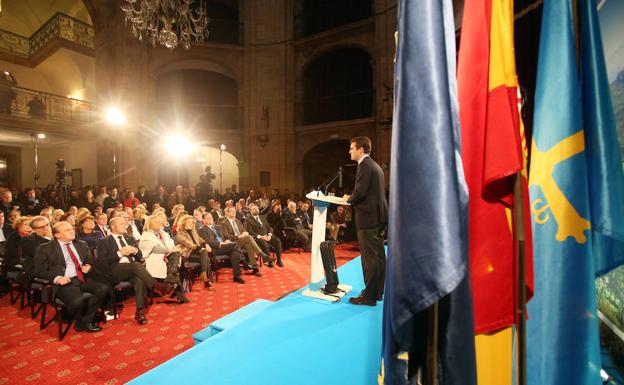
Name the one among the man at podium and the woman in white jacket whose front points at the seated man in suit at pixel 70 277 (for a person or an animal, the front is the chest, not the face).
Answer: the man at podium

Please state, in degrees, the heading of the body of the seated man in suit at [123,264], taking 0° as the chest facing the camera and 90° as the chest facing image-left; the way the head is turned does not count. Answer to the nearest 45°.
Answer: approximately 315°

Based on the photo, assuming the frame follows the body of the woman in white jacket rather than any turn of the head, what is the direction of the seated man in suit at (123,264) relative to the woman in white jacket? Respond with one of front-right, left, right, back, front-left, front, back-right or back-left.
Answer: right

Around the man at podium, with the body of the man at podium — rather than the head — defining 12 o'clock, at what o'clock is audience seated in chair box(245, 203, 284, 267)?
The audience seated in chair is roughly at 2 o'clock from the man at podium.

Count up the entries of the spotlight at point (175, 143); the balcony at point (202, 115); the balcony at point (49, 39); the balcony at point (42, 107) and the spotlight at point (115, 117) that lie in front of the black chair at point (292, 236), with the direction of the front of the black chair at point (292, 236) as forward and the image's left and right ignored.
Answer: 0

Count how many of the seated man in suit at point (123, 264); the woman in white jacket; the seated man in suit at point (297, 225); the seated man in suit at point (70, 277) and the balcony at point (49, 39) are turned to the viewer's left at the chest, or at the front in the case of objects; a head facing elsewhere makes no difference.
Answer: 0

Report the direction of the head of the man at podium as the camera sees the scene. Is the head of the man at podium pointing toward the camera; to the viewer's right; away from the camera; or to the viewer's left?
to the viewer's left

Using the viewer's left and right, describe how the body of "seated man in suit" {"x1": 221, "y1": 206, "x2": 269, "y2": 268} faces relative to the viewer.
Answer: facing the viewer and to the right of the viewer

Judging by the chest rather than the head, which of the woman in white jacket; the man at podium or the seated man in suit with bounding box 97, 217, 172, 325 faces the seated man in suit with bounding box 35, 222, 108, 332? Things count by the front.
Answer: the man at podium

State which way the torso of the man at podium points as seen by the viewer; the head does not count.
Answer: to the viewer's left

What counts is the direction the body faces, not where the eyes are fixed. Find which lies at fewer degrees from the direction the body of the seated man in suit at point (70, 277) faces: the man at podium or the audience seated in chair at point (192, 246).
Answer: the man at podium

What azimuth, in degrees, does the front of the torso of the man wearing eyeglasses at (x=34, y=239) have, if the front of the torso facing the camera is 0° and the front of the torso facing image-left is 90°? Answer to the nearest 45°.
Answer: approximately 270°

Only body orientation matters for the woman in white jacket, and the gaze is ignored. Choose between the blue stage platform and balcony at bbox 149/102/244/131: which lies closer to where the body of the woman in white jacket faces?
the blue stage platform

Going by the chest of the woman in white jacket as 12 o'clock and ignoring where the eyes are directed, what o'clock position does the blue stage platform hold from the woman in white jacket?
The blue stage platform is roughly at 1 o'clock from the woman in white jacket.

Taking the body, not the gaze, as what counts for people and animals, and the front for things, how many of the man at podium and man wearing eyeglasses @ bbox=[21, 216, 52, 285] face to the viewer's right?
1
